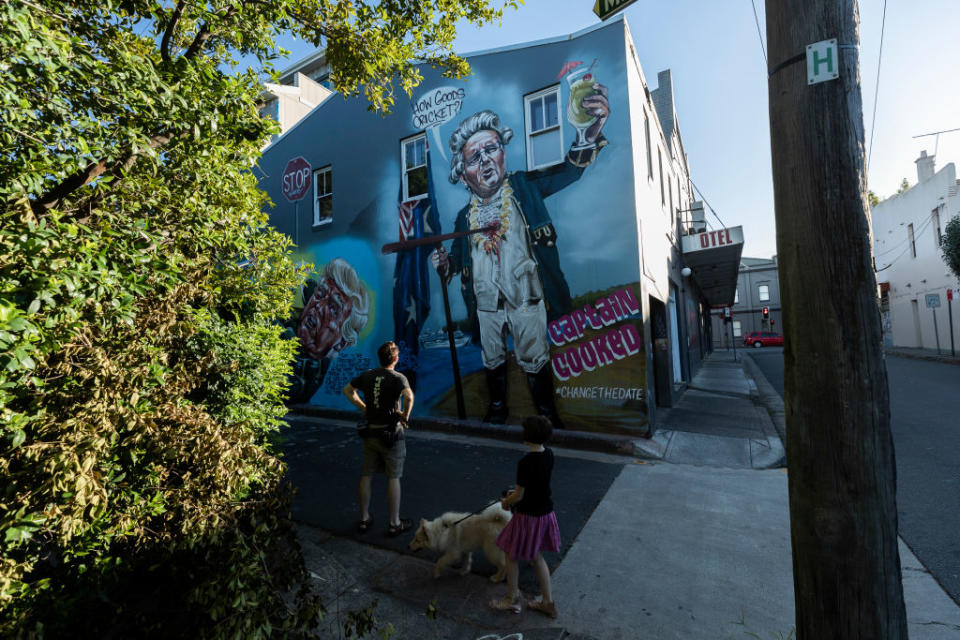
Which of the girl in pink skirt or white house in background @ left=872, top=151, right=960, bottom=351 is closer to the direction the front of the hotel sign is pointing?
the girl in pink skirt

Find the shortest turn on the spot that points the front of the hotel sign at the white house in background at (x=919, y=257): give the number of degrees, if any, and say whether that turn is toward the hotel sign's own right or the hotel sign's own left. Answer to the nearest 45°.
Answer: approximately 135° to the hotel sign's own left

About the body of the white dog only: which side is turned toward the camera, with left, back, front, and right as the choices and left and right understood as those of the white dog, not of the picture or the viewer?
left

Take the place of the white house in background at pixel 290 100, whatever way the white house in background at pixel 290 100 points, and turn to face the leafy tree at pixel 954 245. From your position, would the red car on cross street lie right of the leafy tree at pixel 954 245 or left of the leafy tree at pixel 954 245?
left

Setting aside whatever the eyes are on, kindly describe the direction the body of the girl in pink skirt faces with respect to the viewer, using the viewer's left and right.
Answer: facing away from the viewer and to the left of the viewer

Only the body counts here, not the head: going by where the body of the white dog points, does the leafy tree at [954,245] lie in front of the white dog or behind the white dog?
behind

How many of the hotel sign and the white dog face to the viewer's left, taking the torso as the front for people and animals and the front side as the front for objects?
1

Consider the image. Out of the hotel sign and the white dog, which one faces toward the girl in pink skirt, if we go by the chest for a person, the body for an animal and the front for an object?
the hotel sign

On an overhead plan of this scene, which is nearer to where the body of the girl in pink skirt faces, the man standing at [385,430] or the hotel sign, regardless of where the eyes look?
the man standing

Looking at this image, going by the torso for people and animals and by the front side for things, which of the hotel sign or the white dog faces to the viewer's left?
the white dog

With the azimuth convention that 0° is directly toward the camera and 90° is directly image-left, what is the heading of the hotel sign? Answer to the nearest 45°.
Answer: approximately 0°

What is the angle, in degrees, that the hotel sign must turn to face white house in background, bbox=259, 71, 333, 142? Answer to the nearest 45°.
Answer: approximately 90° to its right
